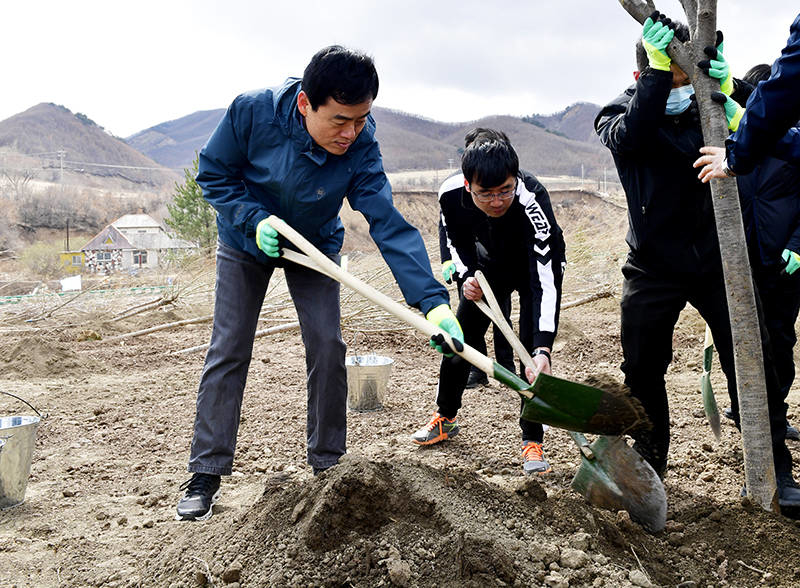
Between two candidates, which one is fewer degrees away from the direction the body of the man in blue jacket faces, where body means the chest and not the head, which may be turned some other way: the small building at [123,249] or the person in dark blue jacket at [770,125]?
the person in dark blue jacket

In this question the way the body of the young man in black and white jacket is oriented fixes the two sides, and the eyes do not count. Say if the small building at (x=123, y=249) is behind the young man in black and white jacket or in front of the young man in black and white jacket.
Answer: behind

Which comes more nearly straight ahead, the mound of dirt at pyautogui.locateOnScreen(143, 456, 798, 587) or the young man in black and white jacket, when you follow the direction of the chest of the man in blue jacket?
the mound of dirt

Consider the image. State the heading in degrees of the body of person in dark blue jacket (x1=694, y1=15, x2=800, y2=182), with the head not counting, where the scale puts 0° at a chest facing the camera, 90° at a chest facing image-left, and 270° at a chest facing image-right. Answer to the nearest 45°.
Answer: approximately 90°

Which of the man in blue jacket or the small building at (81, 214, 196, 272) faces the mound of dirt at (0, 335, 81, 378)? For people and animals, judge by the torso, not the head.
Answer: the small building

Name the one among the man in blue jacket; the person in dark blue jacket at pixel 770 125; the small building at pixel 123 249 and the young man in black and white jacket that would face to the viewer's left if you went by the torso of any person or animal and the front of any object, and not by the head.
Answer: the person in dark blue jacket

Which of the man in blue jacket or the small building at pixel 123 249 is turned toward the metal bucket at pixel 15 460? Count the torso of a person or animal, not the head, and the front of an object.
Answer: the small building
